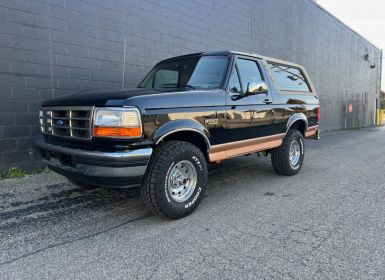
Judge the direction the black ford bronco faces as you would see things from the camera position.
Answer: facing the viewer and to the left of the viewer
